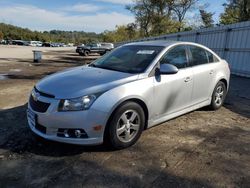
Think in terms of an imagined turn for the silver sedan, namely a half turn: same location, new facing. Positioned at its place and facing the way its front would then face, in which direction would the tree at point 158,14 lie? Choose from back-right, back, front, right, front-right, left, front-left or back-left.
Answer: front-left

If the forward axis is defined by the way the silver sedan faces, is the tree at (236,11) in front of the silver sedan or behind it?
behind

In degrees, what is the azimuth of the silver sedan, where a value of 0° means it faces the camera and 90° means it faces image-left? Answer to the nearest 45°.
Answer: approximately 45°

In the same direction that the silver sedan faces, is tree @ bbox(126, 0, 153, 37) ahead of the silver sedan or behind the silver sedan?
behind

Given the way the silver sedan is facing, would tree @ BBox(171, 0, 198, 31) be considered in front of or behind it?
behind
